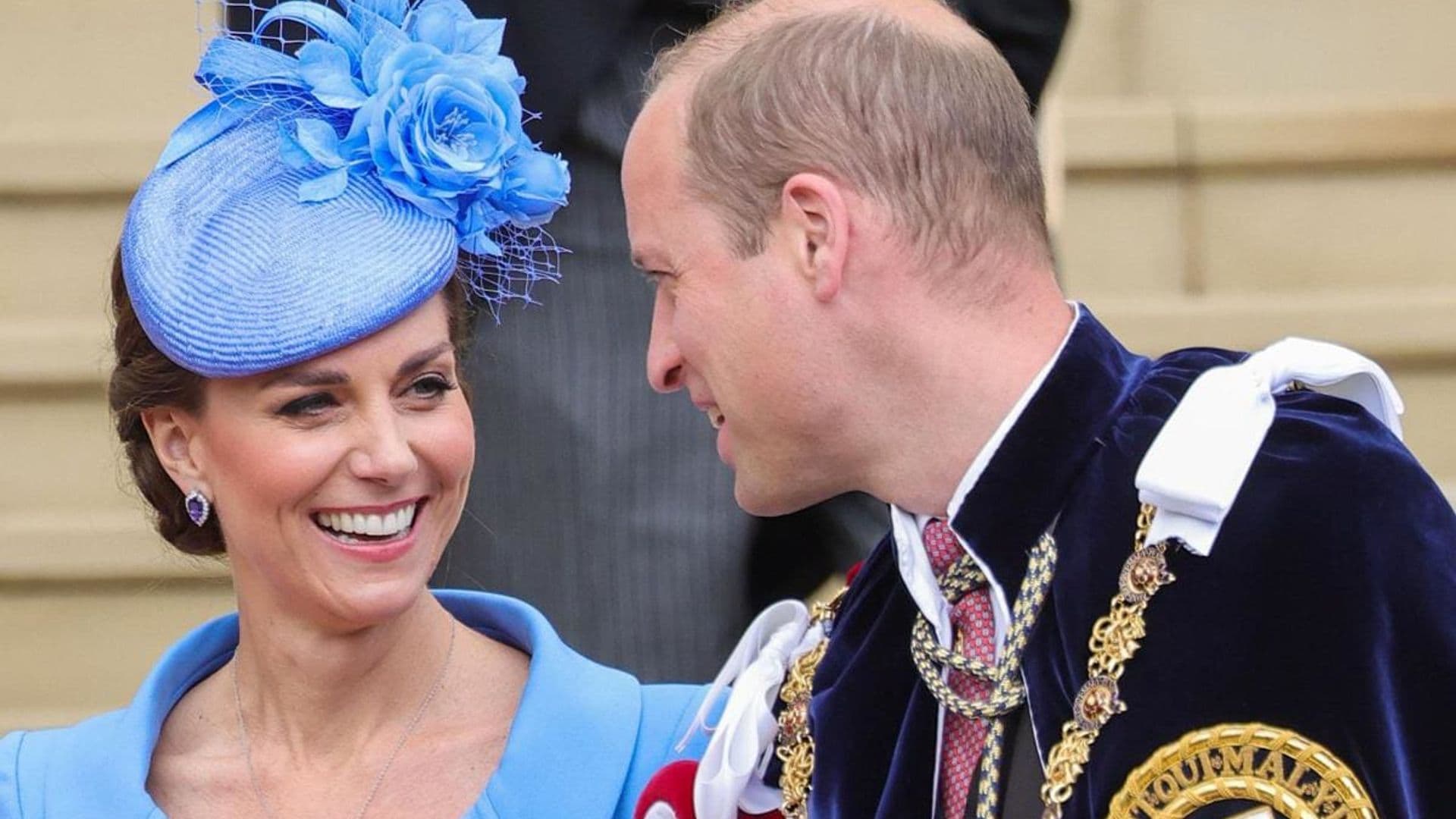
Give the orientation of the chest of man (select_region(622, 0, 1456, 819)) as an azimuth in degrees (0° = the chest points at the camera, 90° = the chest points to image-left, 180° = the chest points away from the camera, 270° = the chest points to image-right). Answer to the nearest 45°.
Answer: approximately 45°

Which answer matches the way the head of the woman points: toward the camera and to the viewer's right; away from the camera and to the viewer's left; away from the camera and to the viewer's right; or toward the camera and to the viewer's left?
toward the camera and to the viewer's right

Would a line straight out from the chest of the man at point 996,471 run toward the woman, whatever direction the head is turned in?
no

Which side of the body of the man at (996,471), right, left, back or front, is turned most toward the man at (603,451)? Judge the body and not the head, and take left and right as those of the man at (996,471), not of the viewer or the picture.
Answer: right

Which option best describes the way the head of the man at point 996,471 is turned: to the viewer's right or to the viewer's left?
to the viewer's left

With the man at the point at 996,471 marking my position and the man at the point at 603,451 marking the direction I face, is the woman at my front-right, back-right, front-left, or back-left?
front-left
